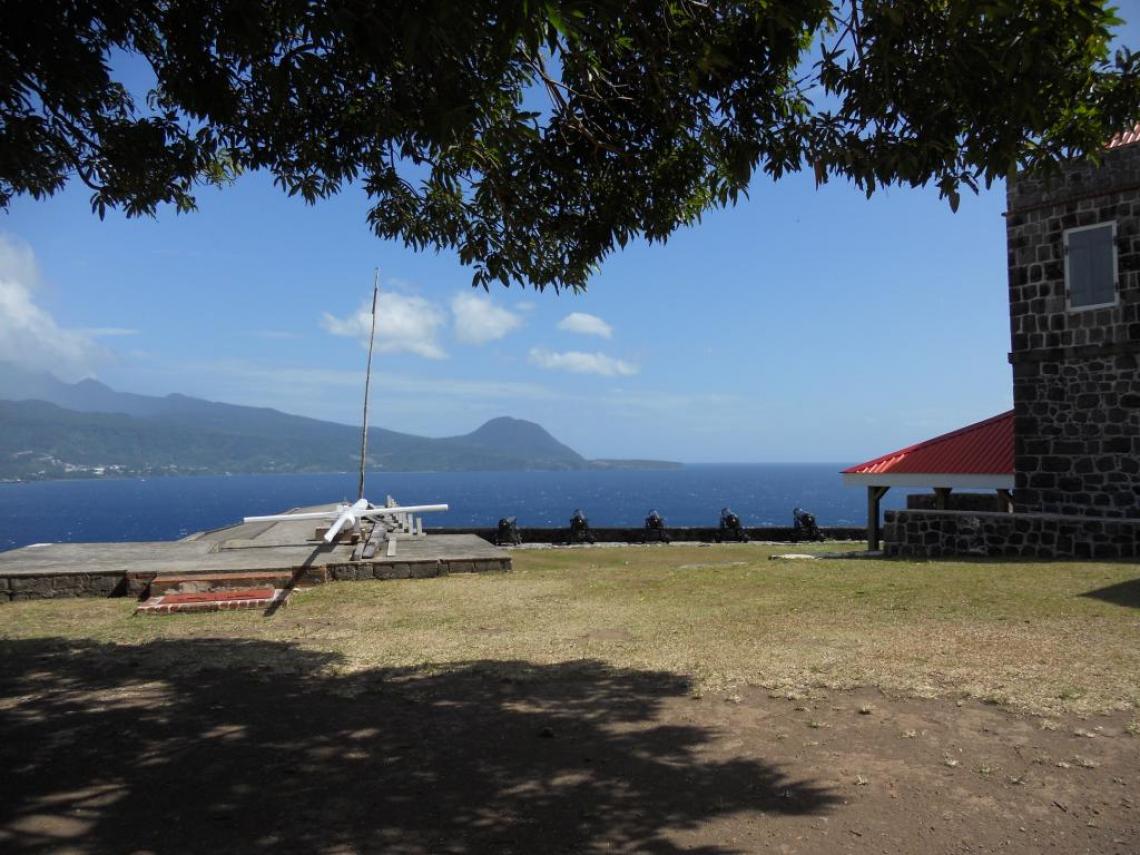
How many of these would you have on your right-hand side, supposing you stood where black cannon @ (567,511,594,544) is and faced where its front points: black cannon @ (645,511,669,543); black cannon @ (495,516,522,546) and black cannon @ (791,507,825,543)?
2

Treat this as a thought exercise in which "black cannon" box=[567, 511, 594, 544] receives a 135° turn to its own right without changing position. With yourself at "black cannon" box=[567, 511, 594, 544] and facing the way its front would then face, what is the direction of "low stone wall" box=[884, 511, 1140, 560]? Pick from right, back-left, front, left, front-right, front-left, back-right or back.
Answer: front

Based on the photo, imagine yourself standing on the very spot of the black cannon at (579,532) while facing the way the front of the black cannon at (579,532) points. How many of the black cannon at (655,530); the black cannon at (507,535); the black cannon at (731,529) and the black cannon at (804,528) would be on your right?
3

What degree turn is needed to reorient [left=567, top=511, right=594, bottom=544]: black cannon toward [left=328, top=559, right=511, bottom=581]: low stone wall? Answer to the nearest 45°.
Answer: approximately 180°

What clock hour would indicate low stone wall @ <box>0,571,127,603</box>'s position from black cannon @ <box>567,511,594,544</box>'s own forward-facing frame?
The low stone wall is roughly at 7 o'clock from the black cannon.

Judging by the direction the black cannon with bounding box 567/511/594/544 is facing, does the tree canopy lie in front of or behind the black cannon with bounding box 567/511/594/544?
behind

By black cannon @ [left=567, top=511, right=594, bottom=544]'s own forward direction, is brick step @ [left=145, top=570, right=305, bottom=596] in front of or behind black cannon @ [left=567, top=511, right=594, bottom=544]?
behind

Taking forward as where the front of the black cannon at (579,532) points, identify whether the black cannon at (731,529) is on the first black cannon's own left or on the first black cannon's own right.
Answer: on the first black cannon's own right

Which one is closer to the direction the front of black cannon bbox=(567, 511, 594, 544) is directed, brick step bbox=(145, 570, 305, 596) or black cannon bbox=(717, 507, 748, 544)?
the black cannon

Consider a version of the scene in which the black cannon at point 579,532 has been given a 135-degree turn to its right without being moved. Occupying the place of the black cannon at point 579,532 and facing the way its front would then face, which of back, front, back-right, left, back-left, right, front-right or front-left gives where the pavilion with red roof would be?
front

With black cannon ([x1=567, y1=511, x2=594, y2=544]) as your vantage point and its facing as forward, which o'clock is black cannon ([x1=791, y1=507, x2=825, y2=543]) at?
black cannon ([x1=791, y1=507, x2=825, y2=543]) is roughly at 3 o'clock from black cannon ([x1=567, y1=511, x2=594, y2=544]).

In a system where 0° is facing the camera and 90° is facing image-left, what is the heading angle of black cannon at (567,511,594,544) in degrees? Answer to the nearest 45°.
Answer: approximately 180°

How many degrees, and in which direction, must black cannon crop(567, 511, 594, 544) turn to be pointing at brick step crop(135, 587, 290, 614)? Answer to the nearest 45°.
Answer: approximately 180°

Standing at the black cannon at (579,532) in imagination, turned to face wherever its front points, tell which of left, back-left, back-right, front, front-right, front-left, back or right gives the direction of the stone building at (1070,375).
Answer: back-right
